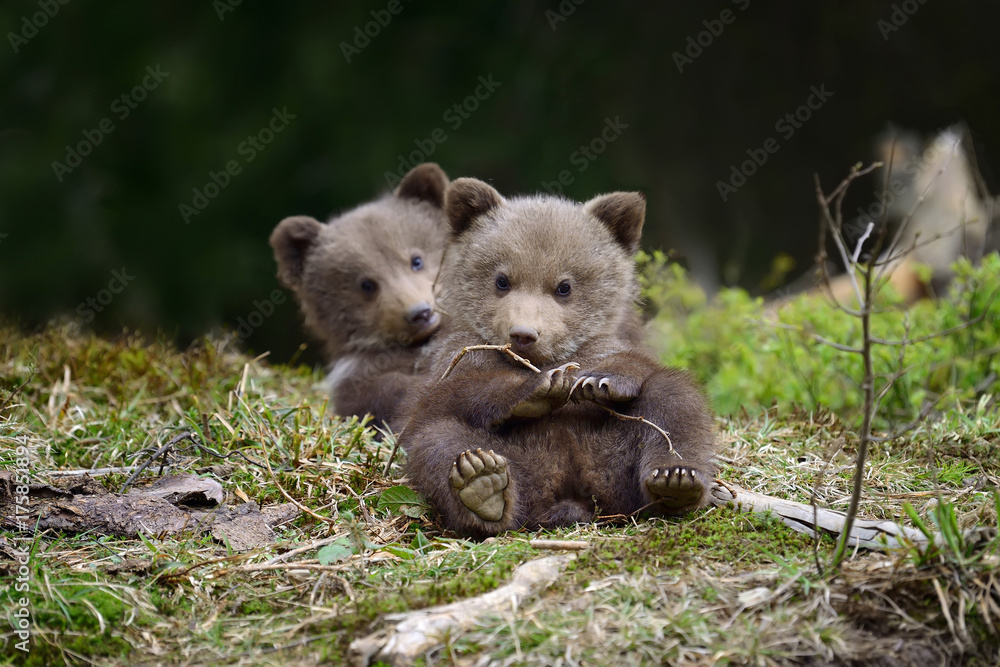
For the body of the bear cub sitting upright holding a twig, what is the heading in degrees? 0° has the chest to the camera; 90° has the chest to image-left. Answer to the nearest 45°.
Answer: approximately 0°

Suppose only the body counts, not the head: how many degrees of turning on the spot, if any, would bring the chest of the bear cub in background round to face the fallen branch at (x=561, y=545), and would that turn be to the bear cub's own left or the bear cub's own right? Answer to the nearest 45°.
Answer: approximately 45° to the bear cub's own right

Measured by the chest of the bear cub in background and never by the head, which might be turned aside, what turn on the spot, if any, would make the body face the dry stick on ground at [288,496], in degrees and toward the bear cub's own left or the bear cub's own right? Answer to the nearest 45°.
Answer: approximately 45° to the bear cub's own right

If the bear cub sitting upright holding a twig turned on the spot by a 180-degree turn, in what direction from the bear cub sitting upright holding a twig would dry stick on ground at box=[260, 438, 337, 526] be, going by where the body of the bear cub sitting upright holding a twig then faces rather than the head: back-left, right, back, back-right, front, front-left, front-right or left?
left

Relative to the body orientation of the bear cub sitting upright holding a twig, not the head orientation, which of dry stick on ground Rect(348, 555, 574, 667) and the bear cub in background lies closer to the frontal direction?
the dry stick on ground

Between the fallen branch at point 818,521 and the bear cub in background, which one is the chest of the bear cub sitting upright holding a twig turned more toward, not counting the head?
the fallen branch

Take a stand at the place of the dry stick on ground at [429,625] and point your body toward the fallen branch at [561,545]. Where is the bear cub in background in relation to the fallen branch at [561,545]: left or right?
left
